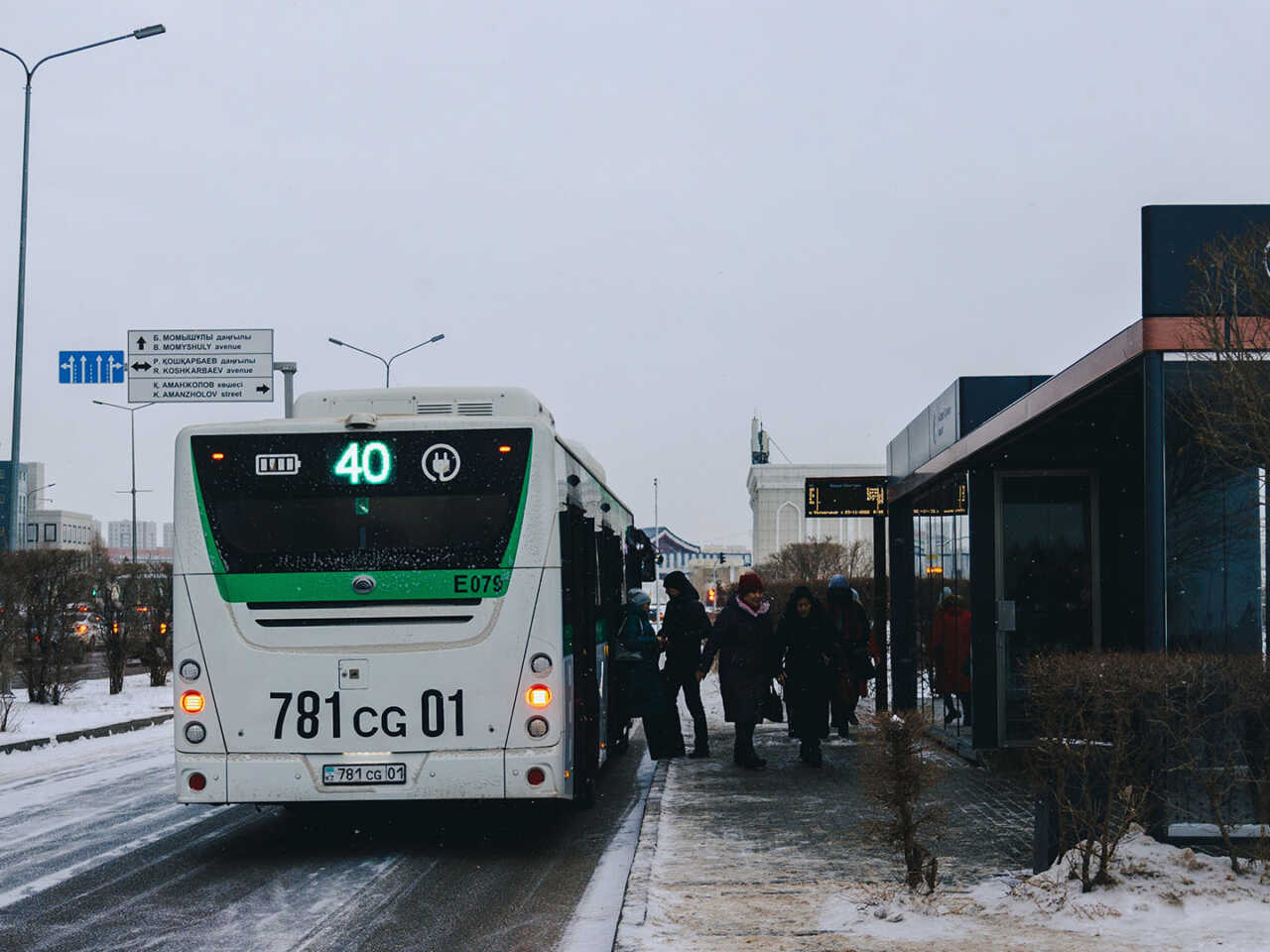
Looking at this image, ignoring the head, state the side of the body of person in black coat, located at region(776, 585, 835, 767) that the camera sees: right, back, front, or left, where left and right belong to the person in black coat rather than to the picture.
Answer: front

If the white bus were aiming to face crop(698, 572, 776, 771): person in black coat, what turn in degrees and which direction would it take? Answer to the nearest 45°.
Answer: approximately 135° to its right

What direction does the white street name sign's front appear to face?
toward the camera

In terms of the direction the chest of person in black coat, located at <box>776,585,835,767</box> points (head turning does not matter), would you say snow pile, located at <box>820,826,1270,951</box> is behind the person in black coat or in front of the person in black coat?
in front

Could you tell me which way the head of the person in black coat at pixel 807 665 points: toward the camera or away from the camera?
toward the camera

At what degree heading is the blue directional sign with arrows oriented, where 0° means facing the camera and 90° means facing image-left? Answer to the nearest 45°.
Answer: approximately 0°

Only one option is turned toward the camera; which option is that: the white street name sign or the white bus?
the white street name sign

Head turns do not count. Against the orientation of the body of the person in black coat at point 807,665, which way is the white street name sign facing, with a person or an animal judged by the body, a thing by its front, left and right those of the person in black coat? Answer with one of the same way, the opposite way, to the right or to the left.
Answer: the same way

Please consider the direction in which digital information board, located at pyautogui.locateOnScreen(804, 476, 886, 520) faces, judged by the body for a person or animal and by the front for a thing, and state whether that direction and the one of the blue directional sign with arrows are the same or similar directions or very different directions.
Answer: same or similar directions

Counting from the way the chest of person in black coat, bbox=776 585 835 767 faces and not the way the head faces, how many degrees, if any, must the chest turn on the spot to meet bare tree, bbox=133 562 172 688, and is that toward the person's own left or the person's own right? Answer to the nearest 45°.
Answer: approximately 135° to the person's own right

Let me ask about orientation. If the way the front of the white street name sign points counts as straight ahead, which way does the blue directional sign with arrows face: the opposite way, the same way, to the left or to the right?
the same way

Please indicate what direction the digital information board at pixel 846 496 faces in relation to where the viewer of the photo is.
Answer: facing the viewer

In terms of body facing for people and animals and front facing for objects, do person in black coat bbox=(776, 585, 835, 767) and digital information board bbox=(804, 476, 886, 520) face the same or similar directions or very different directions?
same or similar directions

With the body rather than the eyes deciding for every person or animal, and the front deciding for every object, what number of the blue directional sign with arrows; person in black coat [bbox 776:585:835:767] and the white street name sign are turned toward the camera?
3

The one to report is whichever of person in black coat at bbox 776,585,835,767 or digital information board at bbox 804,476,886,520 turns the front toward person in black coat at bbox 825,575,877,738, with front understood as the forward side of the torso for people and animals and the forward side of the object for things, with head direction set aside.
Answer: the digital information board
